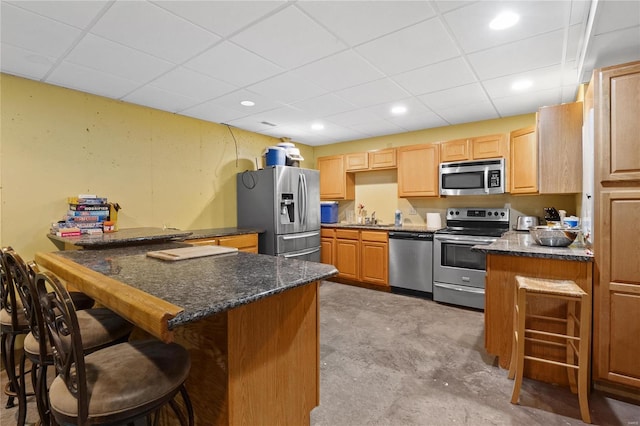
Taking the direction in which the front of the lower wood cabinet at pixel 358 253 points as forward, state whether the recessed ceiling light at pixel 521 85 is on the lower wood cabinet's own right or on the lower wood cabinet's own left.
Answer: on the lower wood cabinet's own left

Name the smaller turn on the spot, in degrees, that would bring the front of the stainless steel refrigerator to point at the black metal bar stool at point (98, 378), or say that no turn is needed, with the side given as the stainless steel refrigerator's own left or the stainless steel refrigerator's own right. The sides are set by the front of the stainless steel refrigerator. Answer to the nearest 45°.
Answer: approximately 45° to the stainless steel refrigerator's own right

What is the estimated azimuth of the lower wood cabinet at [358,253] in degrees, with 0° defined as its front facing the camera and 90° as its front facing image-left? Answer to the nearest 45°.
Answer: approximately 45°

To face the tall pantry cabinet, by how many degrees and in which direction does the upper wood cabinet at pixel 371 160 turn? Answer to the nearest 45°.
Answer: approximately 90° to its left

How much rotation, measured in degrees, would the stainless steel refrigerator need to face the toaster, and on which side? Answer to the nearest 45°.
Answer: approximately 45° to its left

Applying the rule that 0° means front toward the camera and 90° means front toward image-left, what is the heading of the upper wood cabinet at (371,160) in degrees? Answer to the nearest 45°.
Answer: approximately 45°

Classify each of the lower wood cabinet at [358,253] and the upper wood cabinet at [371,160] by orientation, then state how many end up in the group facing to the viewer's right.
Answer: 0

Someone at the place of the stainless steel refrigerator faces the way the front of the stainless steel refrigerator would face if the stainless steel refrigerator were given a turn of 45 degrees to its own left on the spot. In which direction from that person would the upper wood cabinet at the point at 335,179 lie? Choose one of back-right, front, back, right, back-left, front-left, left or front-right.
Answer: front-left

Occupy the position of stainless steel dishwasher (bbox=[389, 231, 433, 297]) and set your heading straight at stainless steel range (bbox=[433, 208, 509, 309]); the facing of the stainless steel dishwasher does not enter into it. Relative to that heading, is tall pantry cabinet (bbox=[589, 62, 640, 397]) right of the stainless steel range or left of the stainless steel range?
right

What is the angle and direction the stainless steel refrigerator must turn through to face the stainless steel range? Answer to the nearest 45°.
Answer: approximately 45° to its left

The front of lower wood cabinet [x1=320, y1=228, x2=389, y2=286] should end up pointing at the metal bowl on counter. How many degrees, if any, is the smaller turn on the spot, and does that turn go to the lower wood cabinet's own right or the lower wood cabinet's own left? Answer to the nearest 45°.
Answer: approximately 90° to the lower wood cabinet's own left
